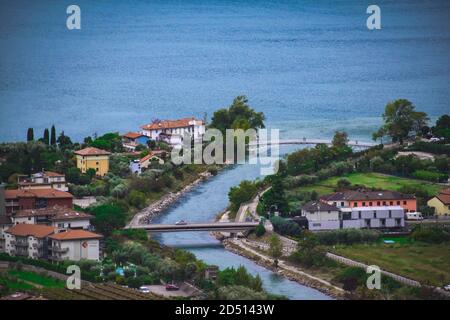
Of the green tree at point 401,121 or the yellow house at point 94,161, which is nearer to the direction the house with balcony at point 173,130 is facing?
the yellow house

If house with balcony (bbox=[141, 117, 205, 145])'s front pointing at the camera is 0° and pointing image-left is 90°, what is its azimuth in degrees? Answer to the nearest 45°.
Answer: approximately 0°

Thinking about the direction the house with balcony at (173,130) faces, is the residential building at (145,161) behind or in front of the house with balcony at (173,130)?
in front

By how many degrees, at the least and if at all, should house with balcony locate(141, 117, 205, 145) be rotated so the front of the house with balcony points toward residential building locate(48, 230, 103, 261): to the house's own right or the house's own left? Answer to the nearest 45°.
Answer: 0° — it already faces it

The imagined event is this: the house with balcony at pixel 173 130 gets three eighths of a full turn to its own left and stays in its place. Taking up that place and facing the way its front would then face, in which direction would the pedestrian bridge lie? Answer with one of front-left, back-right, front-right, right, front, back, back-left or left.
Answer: front-right

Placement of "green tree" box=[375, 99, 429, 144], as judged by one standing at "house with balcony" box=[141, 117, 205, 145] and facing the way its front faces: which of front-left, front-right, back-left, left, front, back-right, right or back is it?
left

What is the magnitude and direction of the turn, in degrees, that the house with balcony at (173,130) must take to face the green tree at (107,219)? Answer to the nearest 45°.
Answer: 0° — it already faces it

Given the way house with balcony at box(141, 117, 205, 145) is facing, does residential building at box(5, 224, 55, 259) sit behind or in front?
in front
